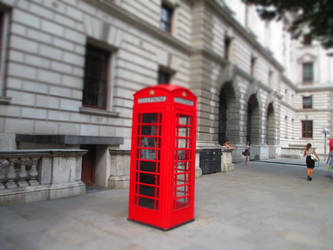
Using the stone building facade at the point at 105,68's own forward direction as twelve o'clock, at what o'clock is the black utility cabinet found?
The black utility cabinet is roughly at 10 o'clock from the stone building facade.

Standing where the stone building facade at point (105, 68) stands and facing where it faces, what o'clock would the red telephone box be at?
The red telephone box is roughly at 1 o'clock from the stone building facade.

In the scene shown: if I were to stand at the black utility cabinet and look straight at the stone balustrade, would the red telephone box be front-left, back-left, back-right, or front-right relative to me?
front-left

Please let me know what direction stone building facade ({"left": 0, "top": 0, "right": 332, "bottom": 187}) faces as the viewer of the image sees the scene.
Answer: facing the viewer and to the right of the viewer

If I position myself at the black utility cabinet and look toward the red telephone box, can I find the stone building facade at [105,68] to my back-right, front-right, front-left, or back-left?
front-right
